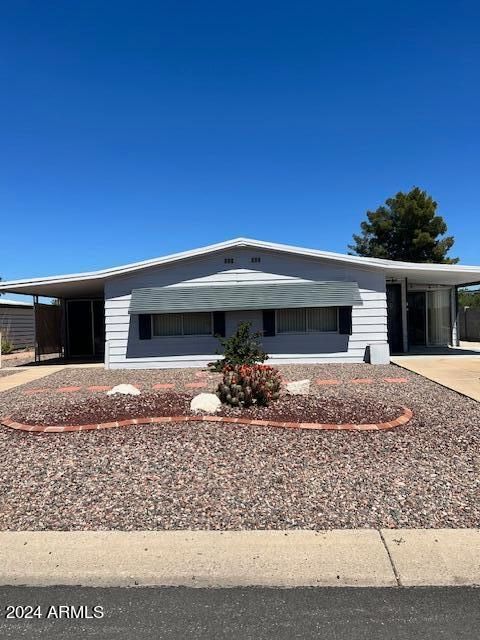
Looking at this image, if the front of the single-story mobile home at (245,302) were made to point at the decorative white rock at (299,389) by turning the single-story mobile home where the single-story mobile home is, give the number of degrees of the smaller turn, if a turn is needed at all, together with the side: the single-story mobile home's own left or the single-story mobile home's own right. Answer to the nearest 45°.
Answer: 0° — it already faces it

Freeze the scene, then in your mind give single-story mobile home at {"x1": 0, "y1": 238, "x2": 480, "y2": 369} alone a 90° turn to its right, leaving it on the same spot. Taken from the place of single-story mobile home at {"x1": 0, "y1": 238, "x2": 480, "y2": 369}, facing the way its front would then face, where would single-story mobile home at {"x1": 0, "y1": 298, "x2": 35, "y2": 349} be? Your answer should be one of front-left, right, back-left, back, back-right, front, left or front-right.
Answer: front-right

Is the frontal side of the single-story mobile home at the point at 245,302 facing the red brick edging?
yes

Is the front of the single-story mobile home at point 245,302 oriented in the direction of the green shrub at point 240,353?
yes

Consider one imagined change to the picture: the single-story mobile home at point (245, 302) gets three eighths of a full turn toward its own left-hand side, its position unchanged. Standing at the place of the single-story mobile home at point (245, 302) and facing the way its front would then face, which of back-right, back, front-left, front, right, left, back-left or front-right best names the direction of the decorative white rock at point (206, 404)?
back-right

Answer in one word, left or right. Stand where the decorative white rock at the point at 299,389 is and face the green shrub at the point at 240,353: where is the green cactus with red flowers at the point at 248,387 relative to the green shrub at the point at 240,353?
left

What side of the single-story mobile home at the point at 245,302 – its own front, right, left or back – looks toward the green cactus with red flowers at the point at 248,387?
front

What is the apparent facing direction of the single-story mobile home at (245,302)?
toward the camera
